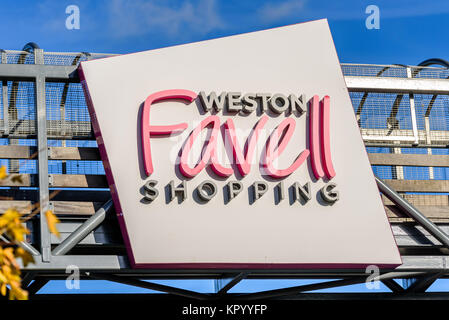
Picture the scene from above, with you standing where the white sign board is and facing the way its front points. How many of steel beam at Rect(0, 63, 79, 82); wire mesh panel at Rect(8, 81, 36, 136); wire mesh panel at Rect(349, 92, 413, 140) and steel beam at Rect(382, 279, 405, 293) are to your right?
2

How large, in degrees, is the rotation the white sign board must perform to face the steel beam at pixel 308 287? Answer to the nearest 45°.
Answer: approximately 135° to its left

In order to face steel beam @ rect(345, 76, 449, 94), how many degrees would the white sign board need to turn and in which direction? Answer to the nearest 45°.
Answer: approximately 90° to its left

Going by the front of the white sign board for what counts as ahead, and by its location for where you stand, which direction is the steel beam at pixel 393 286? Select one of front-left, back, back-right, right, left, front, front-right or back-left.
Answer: back-left

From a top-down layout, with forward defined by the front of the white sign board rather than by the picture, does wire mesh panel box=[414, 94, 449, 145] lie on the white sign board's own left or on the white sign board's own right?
on the white sign board's own left

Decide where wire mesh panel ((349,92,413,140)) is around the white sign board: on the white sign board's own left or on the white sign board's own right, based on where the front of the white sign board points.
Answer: on the white sign board's own left

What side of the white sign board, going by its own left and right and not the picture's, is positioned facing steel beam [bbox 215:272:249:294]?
back

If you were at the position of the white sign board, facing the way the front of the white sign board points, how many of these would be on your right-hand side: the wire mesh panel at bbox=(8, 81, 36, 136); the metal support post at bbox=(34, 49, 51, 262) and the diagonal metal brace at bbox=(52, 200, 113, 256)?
3

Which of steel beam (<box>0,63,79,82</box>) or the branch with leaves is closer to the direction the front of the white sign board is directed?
the branch with leaves

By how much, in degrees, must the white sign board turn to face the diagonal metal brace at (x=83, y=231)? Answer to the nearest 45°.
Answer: approximately 90° to its right

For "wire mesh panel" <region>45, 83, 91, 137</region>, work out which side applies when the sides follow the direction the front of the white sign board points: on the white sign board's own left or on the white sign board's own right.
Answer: on the white sign board's own right

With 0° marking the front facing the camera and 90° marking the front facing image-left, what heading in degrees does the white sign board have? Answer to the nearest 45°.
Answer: approximately 0°

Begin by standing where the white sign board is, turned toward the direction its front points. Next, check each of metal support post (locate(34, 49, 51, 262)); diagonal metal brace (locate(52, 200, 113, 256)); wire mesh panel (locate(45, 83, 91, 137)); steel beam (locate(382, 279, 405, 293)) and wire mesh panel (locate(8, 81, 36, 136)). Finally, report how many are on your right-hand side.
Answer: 4

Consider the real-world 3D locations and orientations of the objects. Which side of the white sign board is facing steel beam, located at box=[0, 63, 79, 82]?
right

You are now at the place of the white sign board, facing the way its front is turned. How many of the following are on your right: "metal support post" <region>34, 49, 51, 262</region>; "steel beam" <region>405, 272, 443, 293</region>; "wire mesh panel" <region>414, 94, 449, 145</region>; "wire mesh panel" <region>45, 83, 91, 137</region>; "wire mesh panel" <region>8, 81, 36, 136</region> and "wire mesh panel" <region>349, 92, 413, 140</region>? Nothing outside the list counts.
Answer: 3
